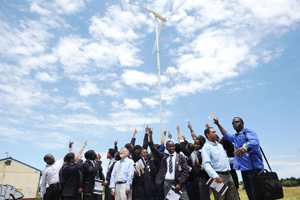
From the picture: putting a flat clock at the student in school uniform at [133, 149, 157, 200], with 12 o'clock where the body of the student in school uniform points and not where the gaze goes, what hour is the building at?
The building is roughly at 5 o'clock from the student in school uniform.

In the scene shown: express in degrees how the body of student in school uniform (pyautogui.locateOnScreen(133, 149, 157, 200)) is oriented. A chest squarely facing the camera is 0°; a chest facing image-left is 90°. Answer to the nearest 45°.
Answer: approximately 0°

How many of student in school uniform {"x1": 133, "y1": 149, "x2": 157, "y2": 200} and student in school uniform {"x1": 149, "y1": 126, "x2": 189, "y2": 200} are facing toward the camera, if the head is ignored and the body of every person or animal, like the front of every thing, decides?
2

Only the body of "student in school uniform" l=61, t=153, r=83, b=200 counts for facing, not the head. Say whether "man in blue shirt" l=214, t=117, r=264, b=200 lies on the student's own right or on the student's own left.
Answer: on the student's own right

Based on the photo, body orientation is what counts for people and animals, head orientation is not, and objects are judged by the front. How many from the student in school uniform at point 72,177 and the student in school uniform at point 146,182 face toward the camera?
1

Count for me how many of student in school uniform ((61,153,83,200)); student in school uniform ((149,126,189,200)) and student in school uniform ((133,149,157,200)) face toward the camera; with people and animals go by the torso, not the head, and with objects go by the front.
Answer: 2

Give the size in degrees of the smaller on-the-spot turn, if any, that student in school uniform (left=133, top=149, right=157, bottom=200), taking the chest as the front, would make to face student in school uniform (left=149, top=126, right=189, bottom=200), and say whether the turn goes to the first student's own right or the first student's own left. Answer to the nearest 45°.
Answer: approximately 45° to the first student's own left

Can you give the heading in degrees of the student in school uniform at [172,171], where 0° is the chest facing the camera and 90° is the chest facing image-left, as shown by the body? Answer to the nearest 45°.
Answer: approximately 0°

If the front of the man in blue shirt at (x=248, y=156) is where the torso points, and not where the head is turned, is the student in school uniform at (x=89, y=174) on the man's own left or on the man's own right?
on the man's own right
